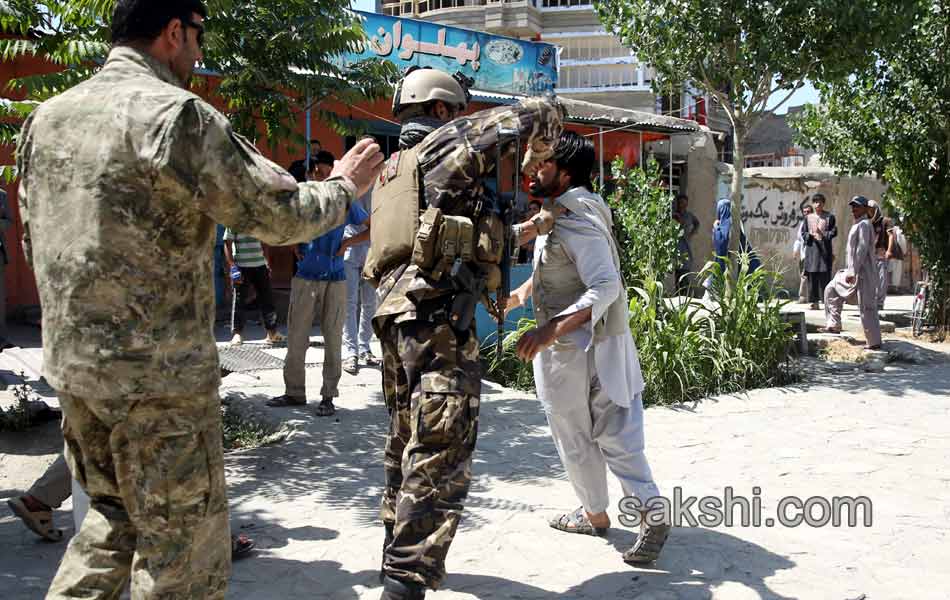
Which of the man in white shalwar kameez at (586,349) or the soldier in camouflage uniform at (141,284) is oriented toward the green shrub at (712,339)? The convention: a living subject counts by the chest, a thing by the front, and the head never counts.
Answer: the soldier in camouflage uniform

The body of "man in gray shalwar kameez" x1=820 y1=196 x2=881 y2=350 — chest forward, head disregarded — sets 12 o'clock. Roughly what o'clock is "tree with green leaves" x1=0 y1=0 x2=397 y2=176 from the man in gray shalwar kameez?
The tree with green leaves is roughly at 10 o'clock from the man in gray shalwar kameez.

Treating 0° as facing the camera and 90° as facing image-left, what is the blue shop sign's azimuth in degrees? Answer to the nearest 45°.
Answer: approximately 315°

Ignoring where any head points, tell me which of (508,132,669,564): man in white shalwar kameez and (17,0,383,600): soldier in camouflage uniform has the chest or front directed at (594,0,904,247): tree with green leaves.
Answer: the soldier in camouflage uniform

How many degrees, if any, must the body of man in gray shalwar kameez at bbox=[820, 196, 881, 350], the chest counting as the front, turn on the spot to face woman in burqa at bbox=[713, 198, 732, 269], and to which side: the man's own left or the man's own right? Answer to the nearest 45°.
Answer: approximately 45° to the man's own right

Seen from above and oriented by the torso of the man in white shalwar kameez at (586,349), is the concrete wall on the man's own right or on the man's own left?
on the man's own right

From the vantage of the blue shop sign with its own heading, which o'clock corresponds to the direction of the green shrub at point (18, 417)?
The green shrub is roughly at 2 o'clock from the blue shop sign.

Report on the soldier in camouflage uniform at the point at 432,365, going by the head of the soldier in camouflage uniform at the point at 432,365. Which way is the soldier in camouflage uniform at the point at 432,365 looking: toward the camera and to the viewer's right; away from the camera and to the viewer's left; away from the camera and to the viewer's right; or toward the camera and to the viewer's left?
away from the camera and to the viewer's right

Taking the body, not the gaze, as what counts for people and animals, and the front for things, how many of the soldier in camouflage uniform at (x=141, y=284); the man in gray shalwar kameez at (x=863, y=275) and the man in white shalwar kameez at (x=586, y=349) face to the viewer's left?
2

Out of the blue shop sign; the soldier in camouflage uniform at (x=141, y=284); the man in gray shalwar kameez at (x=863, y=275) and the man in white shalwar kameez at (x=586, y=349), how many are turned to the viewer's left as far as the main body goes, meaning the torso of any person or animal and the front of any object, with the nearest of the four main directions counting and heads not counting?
2

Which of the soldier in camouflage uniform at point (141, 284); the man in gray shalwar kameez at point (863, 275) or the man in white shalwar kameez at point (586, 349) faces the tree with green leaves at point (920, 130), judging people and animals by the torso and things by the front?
the soldier in camouflage uniform

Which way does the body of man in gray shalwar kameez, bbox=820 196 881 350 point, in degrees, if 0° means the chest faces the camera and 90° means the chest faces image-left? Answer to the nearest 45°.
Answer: approximately 90°

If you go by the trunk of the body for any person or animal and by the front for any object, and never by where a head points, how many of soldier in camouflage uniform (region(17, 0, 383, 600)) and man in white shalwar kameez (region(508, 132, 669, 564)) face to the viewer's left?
1

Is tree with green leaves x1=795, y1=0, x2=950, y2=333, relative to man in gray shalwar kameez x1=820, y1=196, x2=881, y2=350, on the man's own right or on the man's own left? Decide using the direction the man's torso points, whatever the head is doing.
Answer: on the man's own right

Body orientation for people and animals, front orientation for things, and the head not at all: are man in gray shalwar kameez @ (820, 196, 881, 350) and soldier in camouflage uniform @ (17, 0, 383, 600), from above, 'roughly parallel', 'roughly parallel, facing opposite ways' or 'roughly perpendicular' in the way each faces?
roughly perpendicular
